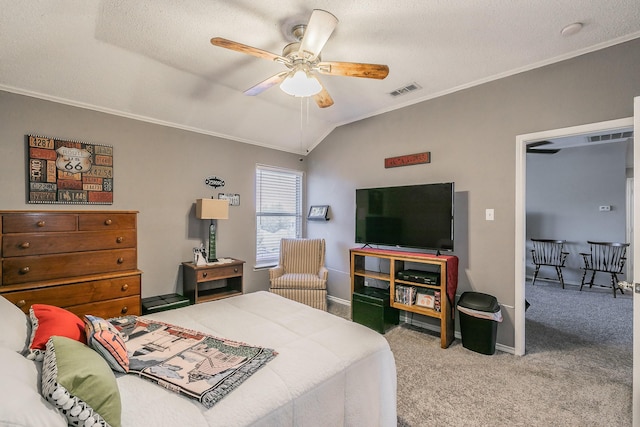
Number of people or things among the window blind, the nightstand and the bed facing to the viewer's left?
0

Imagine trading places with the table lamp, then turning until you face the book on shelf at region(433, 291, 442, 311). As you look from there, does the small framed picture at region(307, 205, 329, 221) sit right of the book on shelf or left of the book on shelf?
left

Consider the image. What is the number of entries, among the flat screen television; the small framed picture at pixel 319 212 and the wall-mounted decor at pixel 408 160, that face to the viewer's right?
0

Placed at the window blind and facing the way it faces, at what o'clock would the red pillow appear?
The red pillow is roughly at 2 o'clock from the window blind.

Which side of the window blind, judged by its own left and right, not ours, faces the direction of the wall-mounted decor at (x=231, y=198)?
right

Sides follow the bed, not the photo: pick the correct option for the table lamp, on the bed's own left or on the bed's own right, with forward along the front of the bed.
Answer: on the bed's own left

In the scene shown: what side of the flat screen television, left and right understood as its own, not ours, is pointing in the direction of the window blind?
right

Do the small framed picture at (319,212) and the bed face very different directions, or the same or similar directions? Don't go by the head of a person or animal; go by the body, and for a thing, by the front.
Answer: very different directions

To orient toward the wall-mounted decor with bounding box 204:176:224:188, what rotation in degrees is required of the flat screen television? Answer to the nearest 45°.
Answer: approximately 45° to its right

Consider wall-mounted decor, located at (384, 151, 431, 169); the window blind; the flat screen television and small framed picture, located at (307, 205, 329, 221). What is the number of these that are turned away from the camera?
0

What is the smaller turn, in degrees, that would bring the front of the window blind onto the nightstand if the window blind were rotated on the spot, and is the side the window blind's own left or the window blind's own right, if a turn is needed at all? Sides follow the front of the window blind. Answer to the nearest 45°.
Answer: approximately 90° to the window blind's own right

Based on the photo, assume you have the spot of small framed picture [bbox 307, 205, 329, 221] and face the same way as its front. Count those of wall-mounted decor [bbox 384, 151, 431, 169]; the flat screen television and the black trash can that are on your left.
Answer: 3

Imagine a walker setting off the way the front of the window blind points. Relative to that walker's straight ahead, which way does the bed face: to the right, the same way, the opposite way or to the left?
to the left

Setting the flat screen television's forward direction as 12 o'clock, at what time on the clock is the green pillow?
The green pillow is roughly at 11 o'clock from the flat screen television.

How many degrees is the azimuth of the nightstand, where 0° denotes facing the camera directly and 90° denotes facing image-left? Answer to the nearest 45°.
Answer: approximately 315°

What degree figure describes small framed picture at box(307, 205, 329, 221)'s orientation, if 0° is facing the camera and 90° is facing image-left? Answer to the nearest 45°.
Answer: approximately 45°

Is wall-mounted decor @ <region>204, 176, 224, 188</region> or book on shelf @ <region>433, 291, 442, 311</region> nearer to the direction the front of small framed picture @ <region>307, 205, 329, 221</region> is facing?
the wall-mounted decor

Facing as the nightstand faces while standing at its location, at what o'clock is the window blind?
The window blind is roughly at 9 o'clock from the nightstand.
